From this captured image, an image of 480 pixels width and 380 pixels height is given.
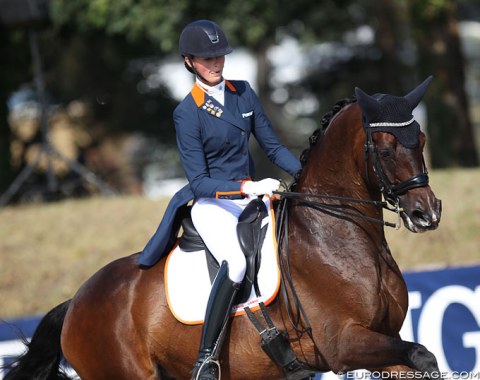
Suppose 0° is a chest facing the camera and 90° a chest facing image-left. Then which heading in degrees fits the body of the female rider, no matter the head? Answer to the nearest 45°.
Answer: approximately 315°

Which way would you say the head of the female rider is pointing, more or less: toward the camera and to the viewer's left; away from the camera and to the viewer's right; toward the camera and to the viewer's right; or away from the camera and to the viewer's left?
toward the camera and to the viewer's right
